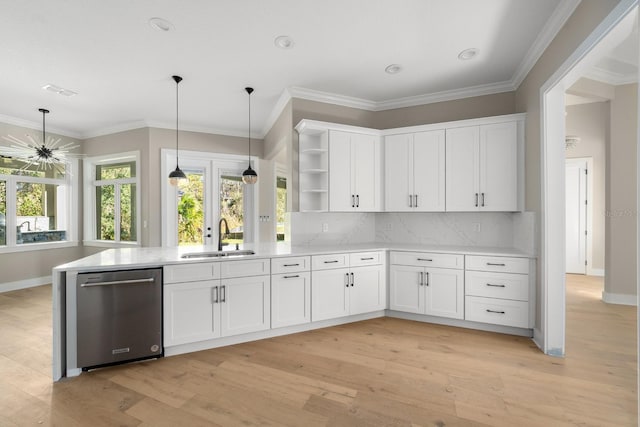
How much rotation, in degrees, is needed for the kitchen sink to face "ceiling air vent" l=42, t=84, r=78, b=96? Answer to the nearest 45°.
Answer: approximately 135° to its right

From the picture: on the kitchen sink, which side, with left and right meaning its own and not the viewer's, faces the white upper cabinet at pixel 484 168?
left

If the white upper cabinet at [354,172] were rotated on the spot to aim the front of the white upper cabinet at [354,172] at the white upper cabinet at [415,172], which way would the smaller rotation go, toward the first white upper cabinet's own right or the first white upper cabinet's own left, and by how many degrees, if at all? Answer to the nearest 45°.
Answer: approximately 45° to the first white upper cabinet's own left

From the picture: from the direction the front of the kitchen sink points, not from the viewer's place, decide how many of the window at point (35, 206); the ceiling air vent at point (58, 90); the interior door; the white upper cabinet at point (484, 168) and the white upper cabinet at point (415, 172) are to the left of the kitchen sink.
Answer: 3

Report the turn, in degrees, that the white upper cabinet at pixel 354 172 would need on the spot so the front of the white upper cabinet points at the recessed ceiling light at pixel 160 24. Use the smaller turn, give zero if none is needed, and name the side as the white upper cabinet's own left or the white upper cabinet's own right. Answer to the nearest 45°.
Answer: approximately 90° to the white upper cabinet's own right

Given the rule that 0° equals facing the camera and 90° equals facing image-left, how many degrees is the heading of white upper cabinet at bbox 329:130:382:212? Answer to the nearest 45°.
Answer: approximately 315°
